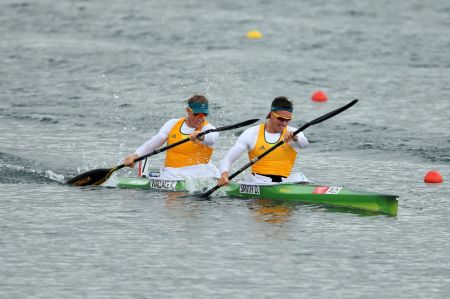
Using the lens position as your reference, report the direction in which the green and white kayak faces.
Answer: facing the viewer and to the right of the viewer

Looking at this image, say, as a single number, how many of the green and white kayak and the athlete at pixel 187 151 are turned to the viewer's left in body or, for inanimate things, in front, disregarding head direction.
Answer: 0

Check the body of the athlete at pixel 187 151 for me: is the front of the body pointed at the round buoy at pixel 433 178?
no

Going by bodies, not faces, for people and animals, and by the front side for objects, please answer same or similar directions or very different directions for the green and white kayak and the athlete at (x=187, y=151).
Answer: same or similar directions

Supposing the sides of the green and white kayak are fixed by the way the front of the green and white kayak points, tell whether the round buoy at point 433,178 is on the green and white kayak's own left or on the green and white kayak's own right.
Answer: on the green and white kayak's own left
